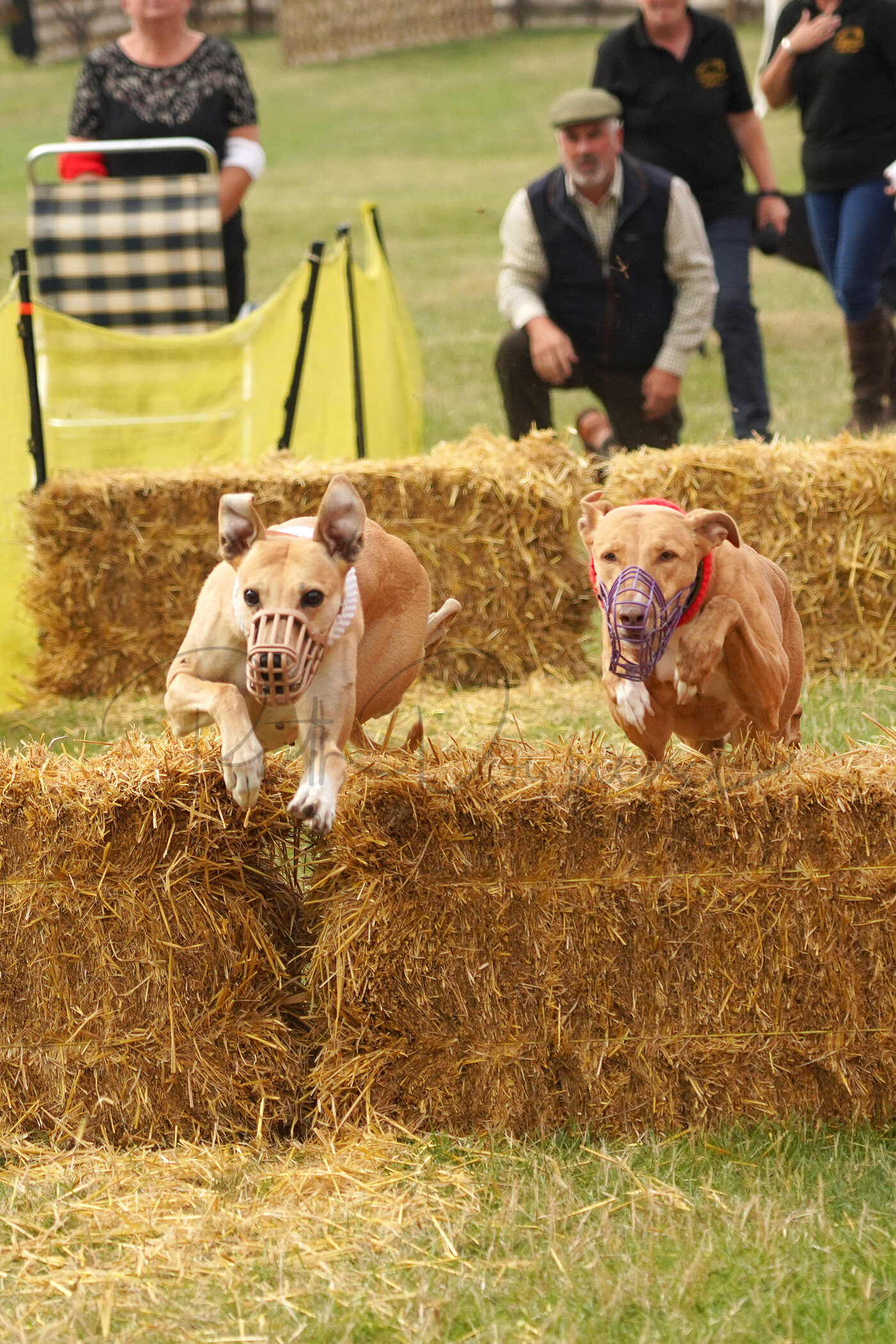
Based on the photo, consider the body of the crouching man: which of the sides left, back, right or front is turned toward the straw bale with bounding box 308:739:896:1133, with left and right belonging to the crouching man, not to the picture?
front

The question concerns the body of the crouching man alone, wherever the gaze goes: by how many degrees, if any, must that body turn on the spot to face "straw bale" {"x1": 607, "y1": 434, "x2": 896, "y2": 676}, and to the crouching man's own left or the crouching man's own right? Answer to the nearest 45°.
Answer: approximately 45° to the crouching man's own left

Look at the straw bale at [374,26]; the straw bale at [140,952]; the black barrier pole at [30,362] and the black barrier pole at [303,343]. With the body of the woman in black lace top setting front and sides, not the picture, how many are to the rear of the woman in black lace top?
1

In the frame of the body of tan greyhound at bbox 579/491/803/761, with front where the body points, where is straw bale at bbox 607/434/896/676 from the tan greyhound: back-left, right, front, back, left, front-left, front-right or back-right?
back-right

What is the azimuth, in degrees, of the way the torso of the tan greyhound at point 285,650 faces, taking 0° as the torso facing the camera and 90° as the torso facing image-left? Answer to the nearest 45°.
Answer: approximately 45°

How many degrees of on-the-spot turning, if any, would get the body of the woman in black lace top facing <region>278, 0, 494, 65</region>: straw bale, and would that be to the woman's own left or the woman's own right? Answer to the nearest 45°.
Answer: approximately 180°

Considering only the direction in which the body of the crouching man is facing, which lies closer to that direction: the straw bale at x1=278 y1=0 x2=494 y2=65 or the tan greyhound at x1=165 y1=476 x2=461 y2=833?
the tan greyhound

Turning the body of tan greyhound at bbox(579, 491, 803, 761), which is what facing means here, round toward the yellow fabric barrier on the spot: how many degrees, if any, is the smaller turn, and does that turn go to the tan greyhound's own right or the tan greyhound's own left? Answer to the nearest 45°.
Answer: approximately 90° to the tan greyhound's own right

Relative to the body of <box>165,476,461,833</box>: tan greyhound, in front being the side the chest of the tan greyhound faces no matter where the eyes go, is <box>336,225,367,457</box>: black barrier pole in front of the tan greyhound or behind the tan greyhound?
behind

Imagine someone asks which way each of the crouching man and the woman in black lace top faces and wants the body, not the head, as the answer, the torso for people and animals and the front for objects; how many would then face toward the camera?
2

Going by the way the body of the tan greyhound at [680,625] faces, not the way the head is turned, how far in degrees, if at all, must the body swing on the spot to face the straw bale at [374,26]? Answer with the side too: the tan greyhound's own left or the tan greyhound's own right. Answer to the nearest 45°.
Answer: approximately 135° to the tan greyhound's own right

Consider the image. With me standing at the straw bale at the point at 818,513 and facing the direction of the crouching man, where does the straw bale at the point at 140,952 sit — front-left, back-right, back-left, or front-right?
back-left
